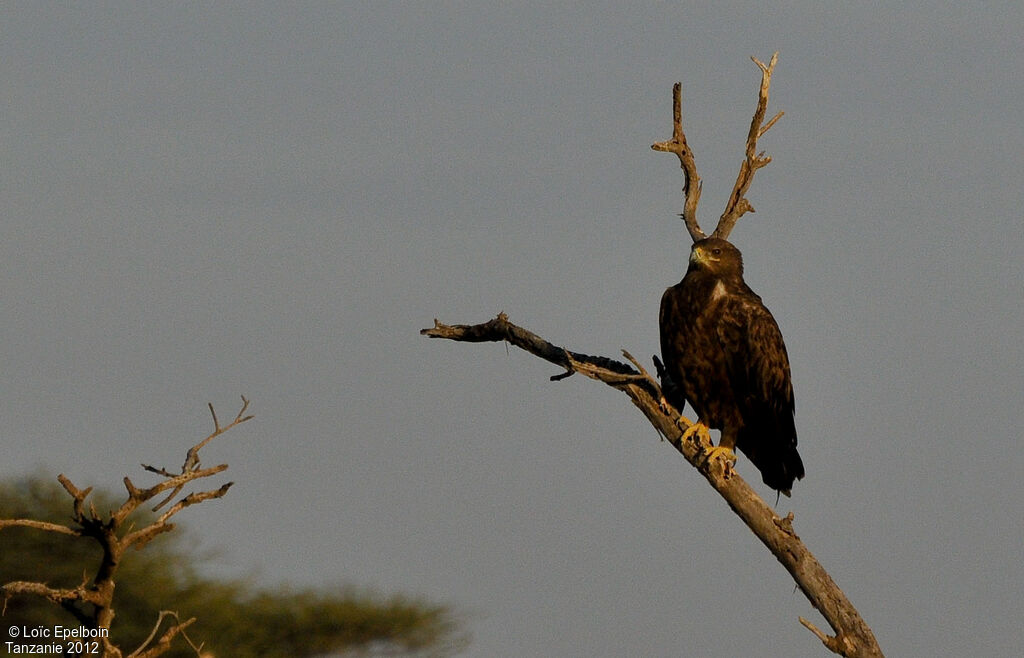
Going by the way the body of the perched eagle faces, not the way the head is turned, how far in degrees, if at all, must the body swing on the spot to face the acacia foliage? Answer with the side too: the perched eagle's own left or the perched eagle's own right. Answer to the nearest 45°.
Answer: approximately 90° to the perched eagle's own right

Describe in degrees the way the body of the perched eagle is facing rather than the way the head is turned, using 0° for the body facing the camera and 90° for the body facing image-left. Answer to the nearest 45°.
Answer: approximately 45°
